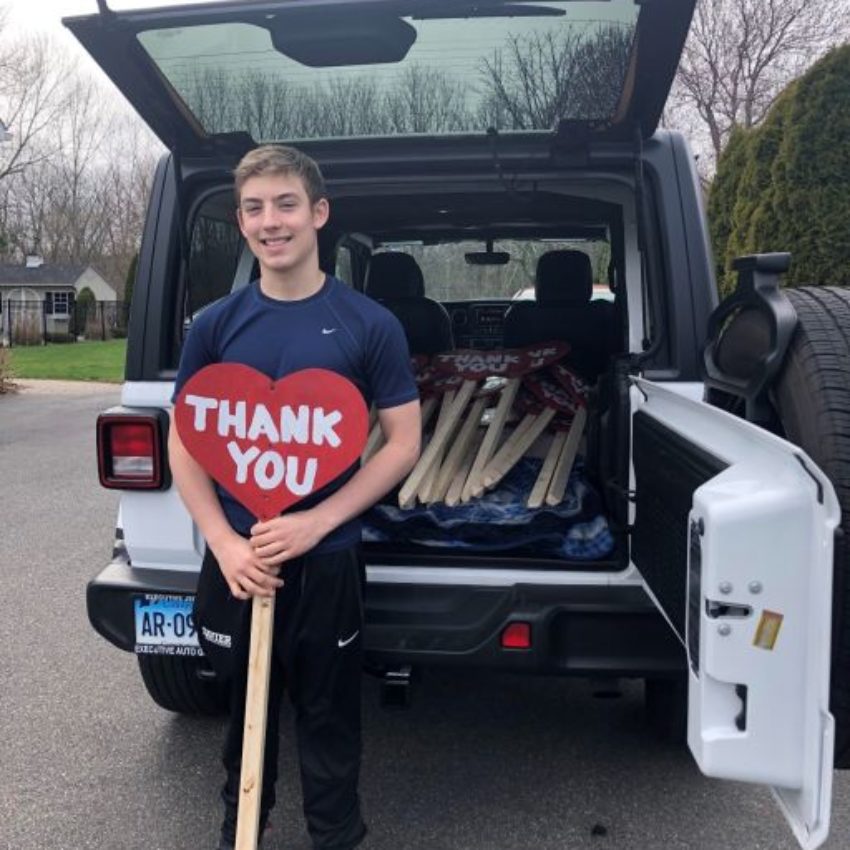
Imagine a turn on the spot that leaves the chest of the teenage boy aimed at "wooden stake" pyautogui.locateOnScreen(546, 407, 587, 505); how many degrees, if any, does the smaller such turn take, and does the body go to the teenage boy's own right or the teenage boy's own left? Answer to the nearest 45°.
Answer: approximately 135° to the teenage boy's own left

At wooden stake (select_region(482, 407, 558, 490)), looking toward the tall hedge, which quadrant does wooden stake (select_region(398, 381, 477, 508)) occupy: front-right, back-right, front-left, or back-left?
back-left

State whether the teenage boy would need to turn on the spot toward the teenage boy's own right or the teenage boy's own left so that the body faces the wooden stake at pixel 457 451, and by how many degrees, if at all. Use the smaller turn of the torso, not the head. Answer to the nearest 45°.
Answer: approximately 135° to the teenage boy's own left

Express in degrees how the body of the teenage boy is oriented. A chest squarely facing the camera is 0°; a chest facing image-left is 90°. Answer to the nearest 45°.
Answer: approximately 0°

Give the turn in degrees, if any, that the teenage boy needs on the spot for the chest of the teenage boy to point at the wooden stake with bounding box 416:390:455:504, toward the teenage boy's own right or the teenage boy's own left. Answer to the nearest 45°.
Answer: approximately 135° to the teenage boy's own left

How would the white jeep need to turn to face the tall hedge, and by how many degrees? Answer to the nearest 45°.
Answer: approximately 45° to its right

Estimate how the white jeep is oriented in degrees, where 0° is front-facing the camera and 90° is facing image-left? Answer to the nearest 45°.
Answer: approximately 180°

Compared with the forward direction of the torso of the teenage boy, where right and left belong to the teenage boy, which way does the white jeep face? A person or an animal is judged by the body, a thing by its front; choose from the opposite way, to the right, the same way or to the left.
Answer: the opposite way
